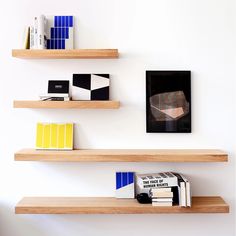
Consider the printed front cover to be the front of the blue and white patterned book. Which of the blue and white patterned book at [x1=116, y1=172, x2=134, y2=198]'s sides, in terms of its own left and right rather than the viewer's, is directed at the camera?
front

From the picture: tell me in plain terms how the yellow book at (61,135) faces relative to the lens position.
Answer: facing the viewer

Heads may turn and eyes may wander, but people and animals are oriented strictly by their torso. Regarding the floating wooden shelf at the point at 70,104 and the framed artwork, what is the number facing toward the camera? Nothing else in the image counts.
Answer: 2

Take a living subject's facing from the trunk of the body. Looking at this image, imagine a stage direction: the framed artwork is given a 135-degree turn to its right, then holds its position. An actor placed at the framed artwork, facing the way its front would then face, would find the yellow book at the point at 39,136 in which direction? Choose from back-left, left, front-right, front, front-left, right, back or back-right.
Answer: front-left

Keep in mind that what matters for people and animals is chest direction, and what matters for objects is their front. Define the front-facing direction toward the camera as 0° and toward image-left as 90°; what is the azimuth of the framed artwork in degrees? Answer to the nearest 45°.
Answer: approximately 0°

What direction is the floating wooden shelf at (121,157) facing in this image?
toward the camera

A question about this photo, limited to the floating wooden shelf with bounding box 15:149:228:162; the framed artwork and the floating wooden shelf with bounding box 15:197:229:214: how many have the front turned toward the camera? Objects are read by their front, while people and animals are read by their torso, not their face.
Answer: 3

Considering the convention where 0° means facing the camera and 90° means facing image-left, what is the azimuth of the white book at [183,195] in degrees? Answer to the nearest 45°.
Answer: approximately 0°
